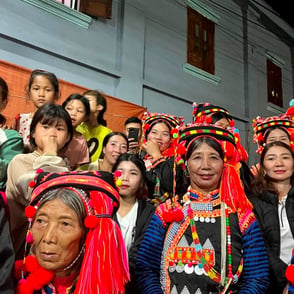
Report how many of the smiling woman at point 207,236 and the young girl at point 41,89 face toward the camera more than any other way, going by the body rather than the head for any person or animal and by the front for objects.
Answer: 2

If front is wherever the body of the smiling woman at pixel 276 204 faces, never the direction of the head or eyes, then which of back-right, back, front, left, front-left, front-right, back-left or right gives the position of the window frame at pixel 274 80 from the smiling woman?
back

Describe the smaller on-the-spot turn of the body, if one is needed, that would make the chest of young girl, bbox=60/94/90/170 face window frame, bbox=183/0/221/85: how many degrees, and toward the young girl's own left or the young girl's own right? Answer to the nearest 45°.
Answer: approximately 180°

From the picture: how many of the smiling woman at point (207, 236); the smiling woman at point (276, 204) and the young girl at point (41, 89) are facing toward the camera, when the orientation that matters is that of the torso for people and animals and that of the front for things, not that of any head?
3

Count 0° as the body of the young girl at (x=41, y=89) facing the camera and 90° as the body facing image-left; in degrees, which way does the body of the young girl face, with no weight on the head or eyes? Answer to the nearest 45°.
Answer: approximately 0°

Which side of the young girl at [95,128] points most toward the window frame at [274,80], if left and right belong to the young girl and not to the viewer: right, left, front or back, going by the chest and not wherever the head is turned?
back

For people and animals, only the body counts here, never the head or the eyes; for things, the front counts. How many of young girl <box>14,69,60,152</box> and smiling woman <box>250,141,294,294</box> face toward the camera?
2

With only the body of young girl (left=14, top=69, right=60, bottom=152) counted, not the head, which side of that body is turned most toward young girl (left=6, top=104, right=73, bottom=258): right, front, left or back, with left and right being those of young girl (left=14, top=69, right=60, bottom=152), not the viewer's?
front

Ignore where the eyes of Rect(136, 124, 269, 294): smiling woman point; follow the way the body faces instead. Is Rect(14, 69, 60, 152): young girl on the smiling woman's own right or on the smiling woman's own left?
on the smiling woman's own right
